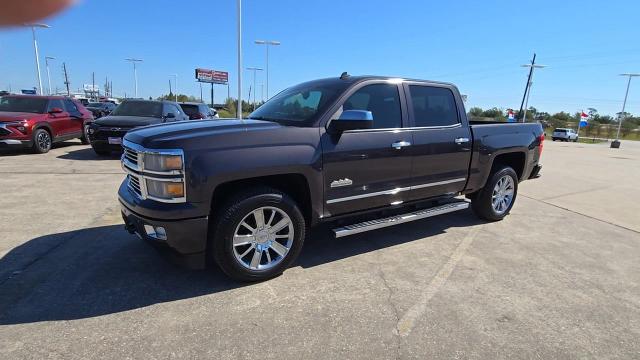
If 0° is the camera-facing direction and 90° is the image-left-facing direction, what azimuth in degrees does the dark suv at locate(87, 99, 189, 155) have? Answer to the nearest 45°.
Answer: approximately 45°

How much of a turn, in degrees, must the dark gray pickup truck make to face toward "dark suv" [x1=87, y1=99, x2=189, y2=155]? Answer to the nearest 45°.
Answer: approximately 90° to its right

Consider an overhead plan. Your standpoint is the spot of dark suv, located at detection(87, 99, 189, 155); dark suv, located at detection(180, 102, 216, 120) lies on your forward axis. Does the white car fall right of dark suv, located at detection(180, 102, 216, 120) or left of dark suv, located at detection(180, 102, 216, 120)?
right

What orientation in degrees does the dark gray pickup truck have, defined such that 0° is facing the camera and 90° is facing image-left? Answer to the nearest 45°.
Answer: approximately 45°

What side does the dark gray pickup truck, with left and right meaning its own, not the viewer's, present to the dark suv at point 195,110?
right

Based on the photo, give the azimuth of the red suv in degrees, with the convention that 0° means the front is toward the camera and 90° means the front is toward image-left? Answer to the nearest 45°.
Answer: approximately 45°

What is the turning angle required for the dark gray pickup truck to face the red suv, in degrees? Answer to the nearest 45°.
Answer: approximately 90° to its right

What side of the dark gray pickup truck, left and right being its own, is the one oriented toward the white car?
back

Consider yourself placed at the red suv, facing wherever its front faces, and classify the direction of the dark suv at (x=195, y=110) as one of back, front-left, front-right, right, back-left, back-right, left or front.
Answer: back-left
